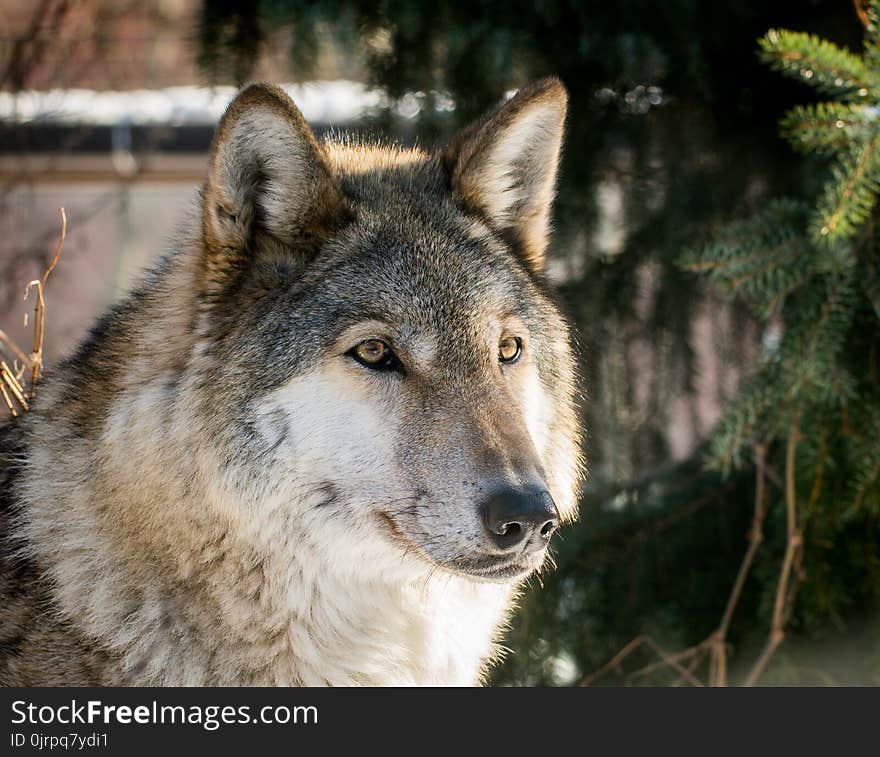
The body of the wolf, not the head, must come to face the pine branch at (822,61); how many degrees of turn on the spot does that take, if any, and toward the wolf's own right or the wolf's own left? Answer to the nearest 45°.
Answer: approximately 90° to the wolf's own left

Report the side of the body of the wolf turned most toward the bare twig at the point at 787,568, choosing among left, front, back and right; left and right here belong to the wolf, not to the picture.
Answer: left

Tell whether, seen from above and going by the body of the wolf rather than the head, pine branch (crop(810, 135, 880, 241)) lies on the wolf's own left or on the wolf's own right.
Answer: on the wolf's own left

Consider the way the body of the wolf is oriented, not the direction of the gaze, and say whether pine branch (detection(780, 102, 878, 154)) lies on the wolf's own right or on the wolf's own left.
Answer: on the wolf's own left
